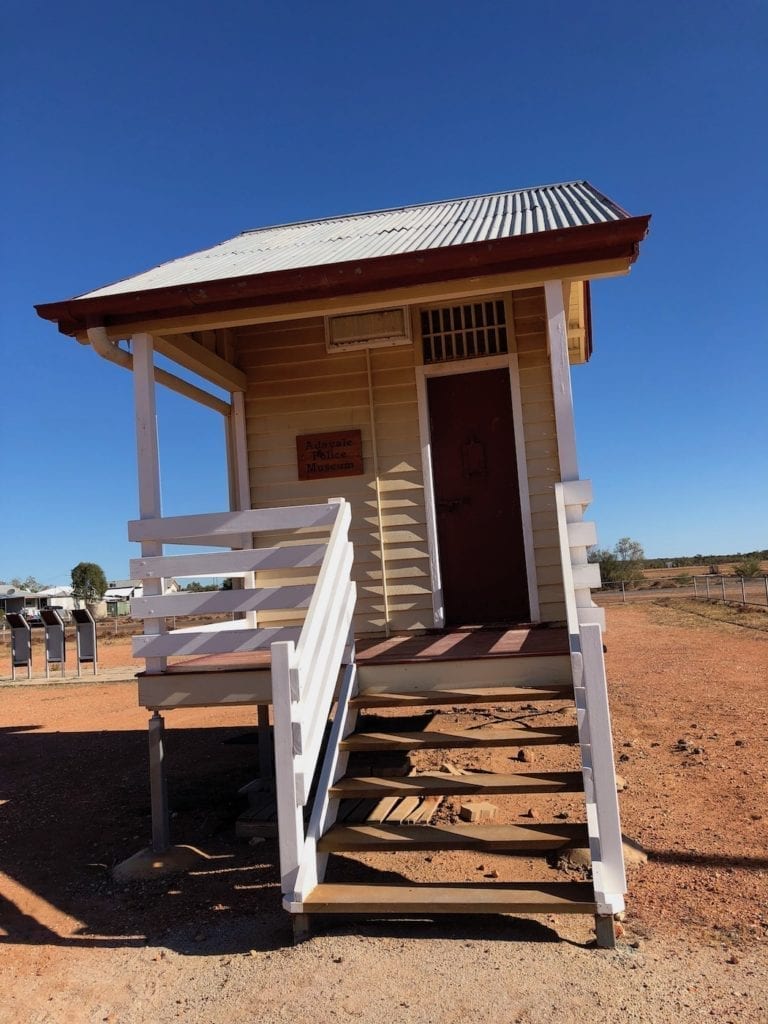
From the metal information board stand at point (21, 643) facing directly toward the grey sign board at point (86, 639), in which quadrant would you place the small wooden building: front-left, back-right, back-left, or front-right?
front-right

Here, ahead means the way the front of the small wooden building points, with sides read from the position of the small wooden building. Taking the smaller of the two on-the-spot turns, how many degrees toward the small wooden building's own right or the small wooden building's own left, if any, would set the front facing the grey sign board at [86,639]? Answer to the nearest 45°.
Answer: approximately 135° to the small wooden building's own right

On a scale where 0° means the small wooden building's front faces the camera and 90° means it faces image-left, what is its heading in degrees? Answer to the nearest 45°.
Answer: approximately 0°

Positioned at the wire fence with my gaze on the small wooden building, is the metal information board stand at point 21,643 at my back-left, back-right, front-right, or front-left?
front-right

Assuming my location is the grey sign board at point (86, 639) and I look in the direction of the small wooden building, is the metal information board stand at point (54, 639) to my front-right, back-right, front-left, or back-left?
back-right

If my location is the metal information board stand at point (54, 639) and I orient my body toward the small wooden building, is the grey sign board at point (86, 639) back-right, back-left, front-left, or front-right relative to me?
front-left

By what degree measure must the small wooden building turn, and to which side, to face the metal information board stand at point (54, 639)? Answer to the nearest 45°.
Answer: approximately 135° to its right

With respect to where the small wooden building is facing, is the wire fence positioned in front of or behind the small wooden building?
behind

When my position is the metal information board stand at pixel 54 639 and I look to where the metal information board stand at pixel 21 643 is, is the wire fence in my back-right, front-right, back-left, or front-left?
back-right

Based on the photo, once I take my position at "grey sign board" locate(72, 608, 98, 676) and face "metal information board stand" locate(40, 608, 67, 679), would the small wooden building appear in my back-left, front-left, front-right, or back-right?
back-left
